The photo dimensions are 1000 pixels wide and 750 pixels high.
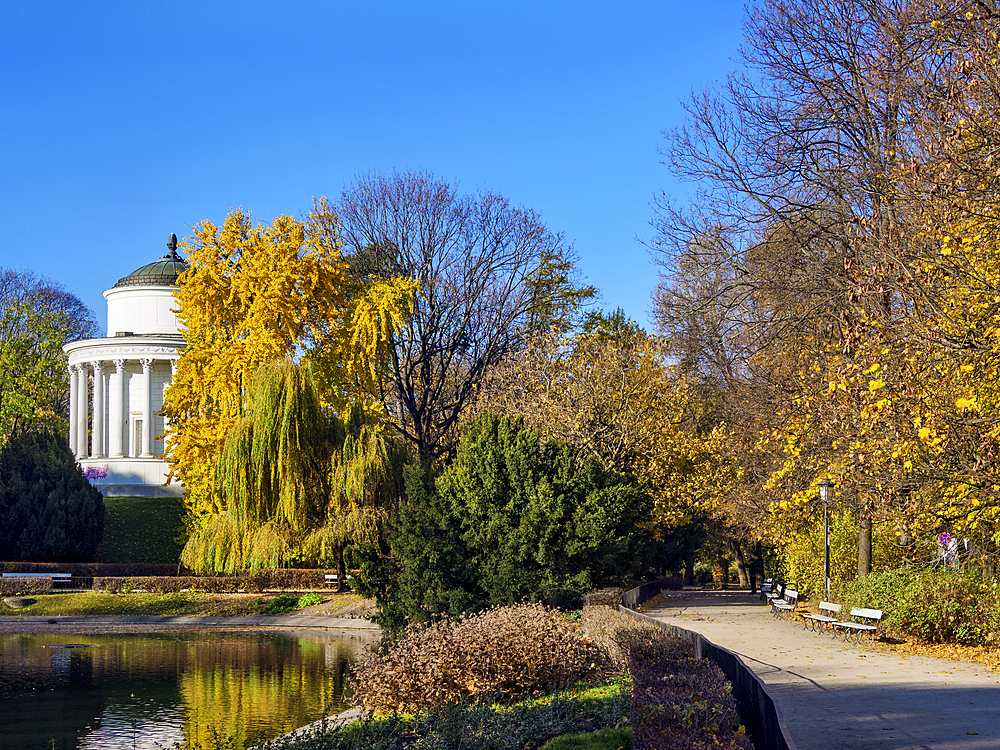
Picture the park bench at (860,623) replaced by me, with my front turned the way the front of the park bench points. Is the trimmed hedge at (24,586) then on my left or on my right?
on my right

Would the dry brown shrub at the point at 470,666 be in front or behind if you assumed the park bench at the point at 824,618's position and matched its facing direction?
in front

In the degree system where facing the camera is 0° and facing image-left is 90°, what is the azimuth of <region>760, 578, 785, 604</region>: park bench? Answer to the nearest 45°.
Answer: approximately 45°

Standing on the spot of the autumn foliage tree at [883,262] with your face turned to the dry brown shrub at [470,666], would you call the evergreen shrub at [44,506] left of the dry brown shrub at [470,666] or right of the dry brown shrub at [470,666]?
right

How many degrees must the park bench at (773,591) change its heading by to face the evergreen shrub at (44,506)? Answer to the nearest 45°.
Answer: approximately 45° to its right
